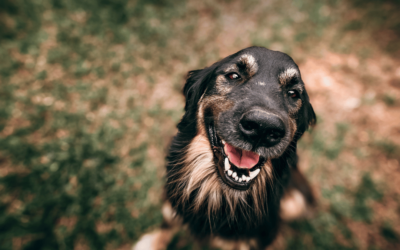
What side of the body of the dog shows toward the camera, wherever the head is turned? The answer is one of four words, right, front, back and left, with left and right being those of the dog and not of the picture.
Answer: front
